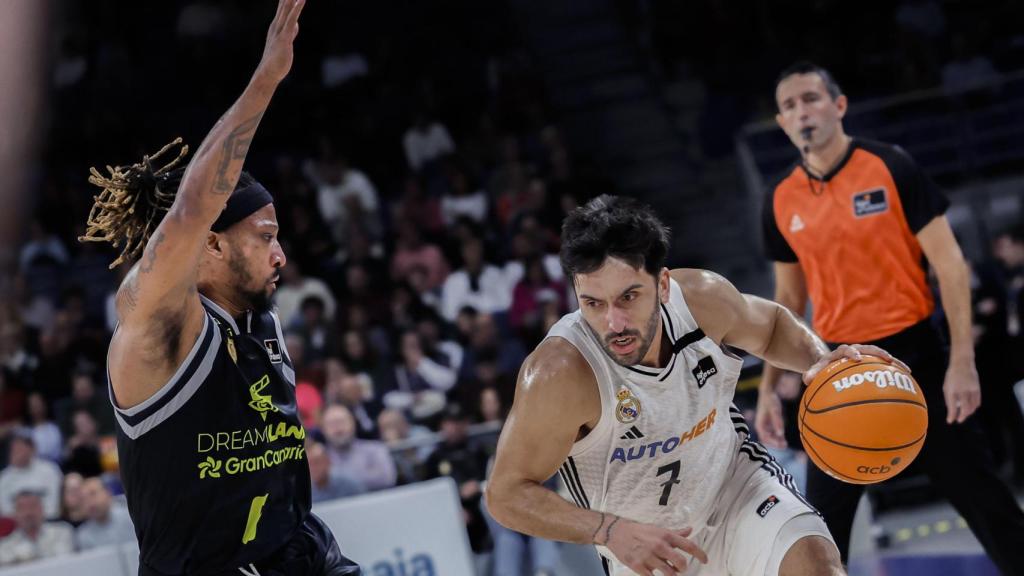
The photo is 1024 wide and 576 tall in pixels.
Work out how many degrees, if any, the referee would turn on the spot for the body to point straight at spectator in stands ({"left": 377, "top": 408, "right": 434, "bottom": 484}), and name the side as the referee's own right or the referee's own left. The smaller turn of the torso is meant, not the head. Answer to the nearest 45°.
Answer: approximately 90° to the referee's own right

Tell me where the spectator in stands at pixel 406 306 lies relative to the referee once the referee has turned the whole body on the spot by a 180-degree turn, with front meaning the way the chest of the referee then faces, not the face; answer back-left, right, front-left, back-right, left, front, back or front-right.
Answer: left

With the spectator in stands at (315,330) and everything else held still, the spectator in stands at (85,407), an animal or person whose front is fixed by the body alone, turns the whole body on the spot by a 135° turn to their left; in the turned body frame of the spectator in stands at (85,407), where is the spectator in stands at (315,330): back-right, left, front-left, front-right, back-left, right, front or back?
front-right

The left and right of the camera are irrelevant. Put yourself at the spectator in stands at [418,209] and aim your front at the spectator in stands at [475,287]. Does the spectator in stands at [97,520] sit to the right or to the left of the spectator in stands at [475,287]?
right

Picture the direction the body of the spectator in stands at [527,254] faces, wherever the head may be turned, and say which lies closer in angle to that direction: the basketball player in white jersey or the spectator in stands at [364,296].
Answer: the basketball player in white jersey

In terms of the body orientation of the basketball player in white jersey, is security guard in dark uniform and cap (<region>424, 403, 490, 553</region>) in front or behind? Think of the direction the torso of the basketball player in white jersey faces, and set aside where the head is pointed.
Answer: behind

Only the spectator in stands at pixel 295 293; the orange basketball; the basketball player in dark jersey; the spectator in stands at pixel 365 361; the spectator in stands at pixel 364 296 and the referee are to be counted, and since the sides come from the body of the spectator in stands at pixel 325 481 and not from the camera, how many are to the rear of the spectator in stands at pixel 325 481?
3

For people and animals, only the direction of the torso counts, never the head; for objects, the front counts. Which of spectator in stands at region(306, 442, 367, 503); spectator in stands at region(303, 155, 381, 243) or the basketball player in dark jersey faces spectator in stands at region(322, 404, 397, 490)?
spectator in stands at region(303, 155, 381, 243)

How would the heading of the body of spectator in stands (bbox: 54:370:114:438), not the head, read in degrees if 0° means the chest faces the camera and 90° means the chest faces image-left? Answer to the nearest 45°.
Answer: approximately 0°

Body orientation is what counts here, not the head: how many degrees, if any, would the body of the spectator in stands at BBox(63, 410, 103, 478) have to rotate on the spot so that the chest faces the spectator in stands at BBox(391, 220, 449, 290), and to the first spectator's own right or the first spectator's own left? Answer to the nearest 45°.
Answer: approximately 90° to the first spectator's own left

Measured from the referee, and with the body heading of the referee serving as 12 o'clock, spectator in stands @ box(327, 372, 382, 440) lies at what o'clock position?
The spectator in stands is roughly at 3 o'clock from the referee.

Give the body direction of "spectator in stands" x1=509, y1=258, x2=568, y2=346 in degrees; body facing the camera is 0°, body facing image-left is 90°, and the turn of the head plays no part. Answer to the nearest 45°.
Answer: approximately 0°
